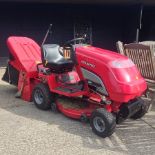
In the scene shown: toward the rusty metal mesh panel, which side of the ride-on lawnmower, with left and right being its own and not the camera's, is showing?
left

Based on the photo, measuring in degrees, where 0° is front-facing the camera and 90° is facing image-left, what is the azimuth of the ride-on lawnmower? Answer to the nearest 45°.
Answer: approximately 315°
